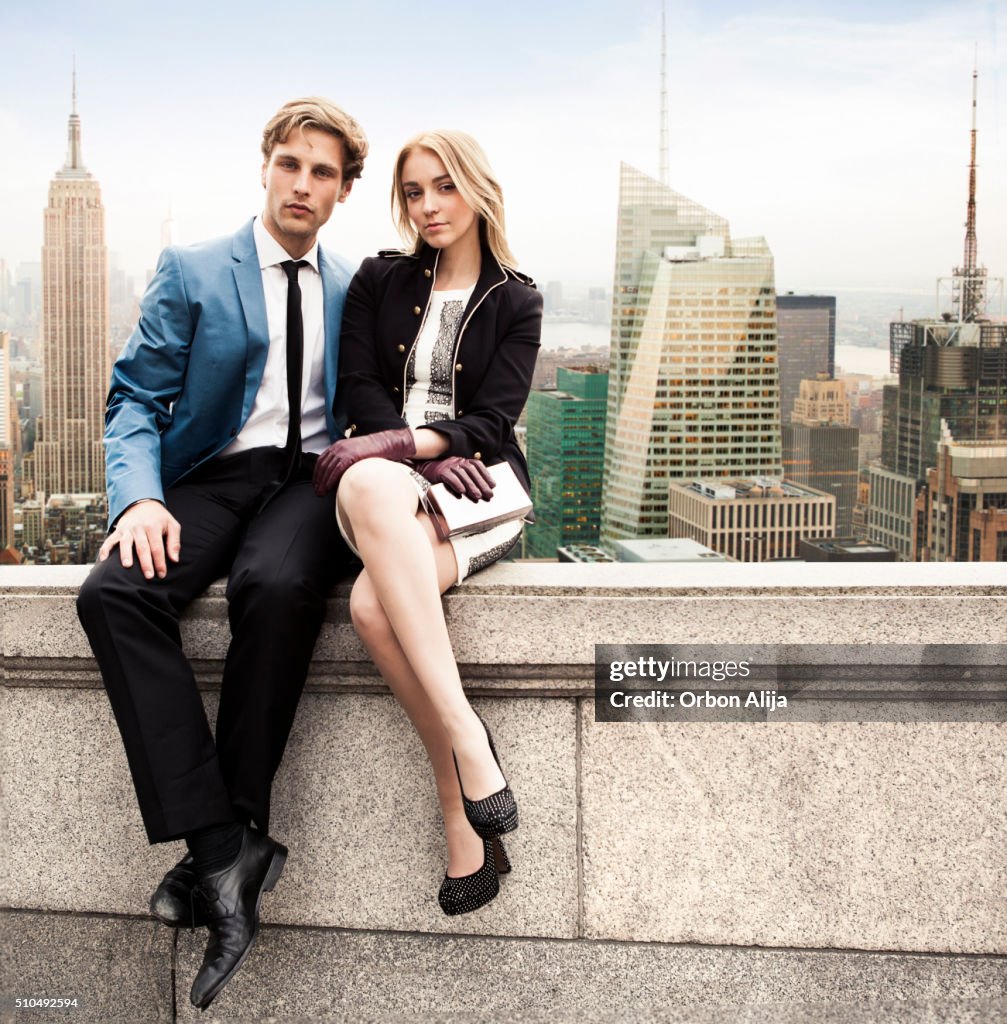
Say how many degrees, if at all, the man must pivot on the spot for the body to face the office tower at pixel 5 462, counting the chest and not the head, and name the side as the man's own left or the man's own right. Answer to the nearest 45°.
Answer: approximately 180°

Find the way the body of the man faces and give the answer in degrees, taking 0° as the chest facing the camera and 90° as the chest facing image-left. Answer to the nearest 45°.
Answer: approximately 0°
